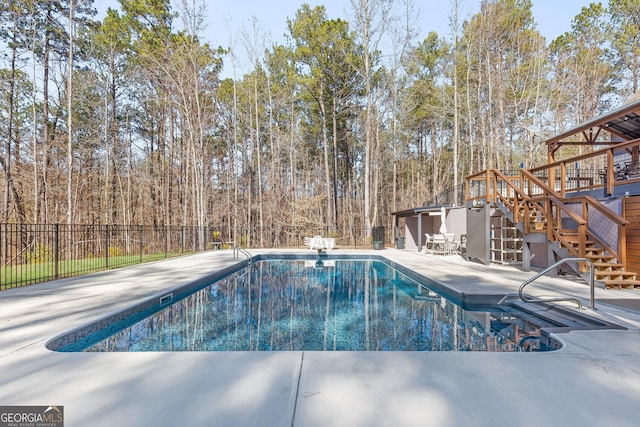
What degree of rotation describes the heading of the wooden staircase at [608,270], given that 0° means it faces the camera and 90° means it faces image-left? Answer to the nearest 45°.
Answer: approximately 315°

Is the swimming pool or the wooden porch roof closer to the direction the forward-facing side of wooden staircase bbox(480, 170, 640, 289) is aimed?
the swimming pool

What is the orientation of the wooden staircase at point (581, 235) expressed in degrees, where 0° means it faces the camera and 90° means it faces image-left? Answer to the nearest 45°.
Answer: approximately 315°

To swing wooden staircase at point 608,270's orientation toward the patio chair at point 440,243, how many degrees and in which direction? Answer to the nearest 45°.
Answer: approximately 180°

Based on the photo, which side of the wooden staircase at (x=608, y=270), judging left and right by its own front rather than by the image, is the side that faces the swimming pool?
right
